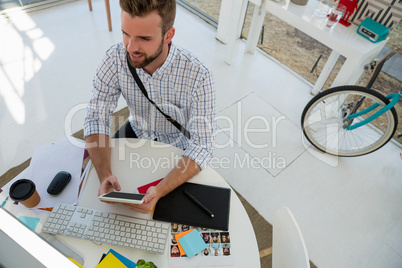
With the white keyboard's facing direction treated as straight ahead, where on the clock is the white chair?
The white chair is roughly at 4 o'clock from the white keyboard.

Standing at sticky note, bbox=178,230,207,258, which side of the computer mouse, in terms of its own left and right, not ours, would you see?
left

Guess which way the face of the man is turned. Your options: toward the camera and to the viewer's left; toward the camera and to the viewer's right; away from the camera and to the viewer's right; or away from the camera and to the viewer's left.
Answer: toward the camera and to the viewer's left

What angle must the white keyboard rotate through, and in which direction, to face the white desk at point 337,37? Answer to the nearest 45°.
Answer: approximately 90° to its right

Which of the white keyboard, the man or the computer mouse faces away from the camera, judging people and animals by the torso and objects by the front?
the white keyboard

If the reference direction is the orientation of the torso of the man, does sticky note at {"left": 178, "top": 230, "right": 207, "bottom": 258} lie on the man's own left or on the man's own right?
on the man's own left

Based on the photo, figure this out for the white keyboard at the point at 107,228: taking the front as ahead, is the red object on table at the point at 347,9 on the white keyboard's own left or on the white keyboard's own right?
on the white keyboard's own right

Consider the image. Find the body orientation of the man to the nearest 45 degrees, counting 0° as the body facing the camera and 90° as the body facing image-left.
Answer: approximately 45°

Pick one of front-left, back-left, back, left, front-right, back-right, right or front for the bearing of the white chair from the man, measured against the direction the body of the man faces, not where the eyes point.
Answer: left

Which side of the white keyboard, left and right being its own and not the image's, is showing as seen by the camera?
back

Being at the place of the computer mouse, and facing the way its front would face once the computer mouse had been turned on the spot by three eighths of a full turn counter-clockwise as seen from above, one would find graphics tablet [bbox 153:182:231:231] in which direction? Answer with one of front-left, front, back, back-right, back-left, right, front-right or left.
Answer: front-right
